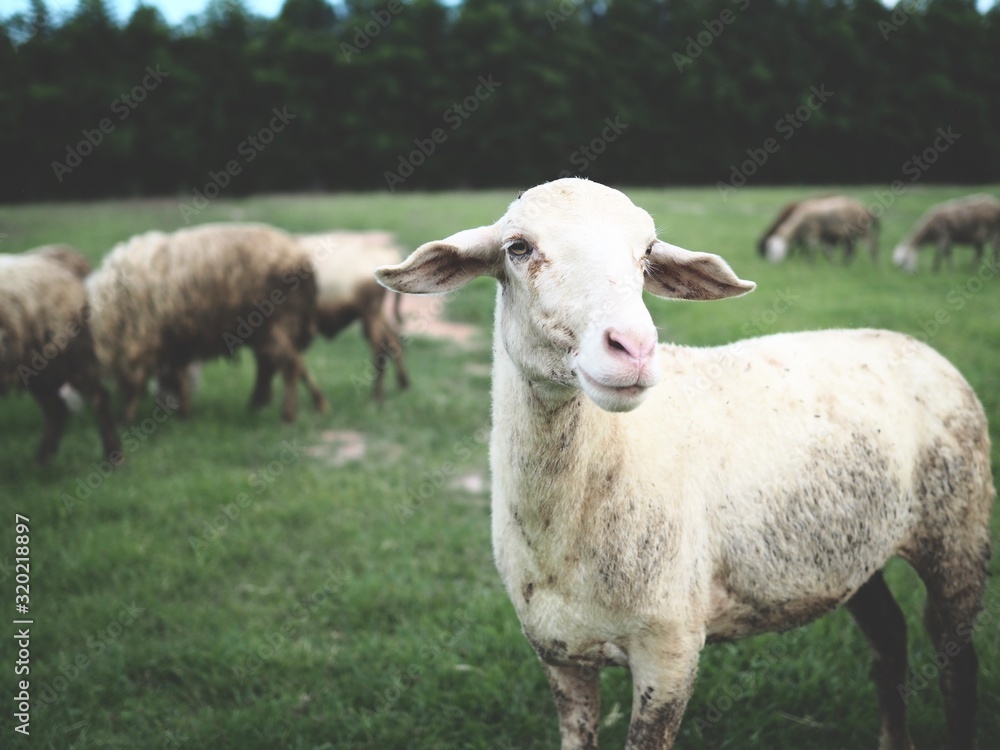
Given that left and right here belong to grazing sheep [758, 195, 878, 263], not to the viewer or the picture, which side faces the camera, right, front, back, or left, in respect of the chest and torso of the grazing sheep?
left

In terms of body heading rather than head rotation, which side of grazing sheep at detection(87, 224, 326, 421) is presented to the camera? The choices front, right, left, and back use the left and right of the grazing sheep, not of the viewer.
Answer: left

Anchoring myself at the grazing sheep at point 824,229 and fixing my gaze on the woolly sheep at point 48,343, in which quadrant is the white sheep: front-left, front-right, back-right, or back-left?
front-left

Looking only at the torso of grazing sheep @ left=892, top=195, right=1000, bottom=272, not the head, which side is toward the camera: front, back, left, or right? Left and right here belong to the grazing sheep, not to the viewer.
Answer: left

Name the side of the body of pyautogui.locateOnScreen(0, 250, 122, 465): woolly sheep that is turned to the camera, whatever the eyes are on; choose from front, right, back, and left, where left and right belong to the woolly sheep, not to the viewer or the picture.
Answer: left

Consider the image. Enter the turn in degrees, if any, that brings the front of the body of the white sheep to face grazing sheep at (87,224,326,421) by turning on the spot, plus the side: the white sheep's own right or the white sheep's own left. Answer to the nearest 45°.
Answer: approximately 90° to the white sheep's own right

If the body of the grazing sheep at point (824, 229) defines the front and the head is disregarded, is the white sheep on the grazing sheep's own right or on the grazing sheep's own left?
on the grazing sheep's own left
